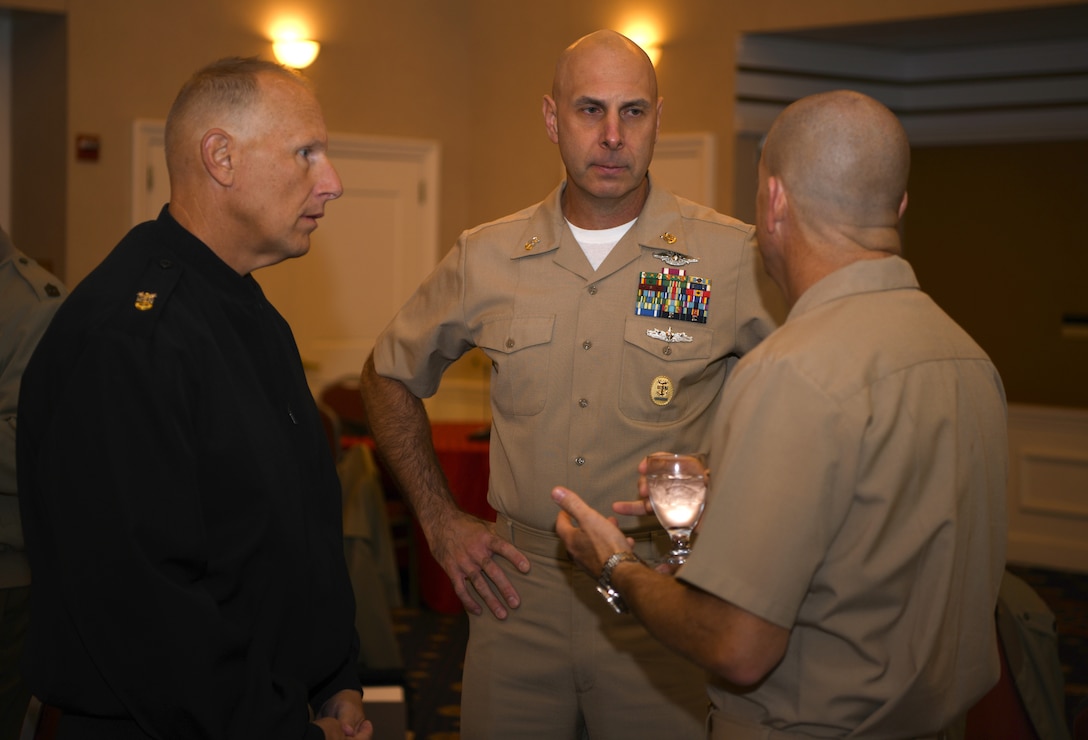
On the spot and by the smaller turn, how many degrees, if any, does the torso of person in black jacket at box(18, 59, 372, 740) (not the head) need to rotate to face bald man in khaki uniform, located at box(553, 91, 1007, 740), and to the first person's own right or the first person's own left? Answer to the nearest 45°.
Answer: approximately 45° to the first person's own right

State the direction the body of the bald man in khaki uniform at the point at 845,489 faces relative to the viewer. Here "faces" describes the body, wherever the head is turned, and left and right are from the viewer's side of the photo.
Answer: facing away from the viewer and to the left of the viewer

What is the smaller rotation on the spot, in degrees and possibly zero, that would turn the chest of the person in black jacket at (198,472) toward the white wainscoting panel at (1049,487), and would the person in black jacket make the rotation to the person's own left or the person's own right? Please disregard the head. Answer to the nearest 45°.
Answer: approximately 45° to the person's own left

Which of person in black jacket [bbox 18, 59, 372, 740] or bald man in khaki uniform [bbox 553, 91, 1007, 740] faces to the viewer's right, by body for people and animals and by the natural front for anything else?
the person in black jacket

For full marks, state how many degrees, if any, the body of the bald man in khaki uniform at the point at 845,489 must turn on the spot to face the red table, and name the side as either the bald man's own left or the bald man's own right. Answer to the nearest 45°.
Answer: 0° — they already face it

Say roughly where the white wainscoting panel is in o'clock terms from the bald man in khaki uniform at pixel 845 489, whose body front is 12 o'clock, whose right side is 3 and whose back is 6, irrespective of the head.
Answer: The white wainscoting panel is roughly at 2 o'clock from the bald man in khaki uniform.

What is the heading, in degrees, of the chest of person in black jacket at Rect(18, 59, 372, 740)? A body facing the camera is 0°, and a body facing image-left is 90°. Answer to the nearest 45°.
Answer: approximately 270°

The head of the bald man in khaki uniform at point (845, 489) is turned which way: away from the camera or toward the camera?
away from the camera

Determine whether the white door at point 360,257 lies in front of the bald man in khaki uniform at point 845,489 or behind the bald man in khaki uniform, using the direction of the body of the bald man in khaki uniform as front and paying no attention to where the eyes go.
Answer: in front

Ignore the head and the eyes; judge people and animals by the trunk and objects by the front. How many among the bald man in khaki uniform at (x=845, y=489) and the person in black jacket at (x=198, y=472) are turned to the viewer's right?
1
